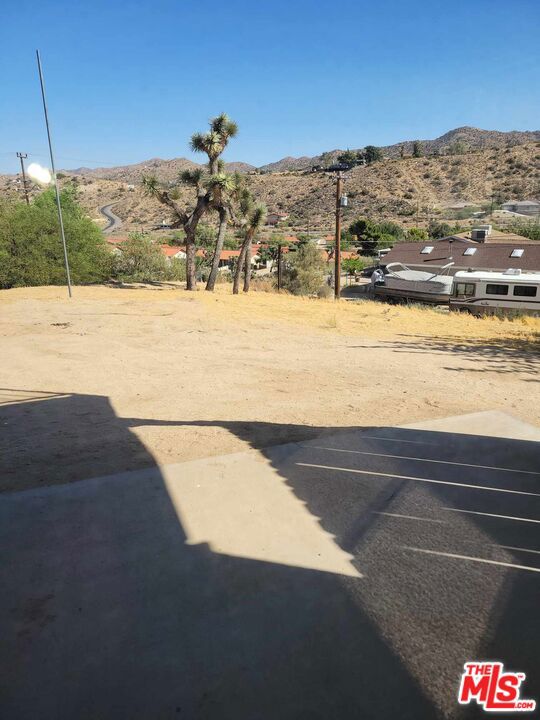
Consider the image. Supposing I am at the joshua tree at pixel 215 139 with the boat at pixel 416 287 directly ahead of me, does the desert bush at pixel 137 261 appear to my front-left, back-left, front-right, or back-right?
back-left

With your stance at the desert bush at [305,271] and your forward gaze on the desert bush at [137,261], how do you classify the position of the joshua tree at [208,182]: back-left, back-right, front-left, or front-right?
front-left
